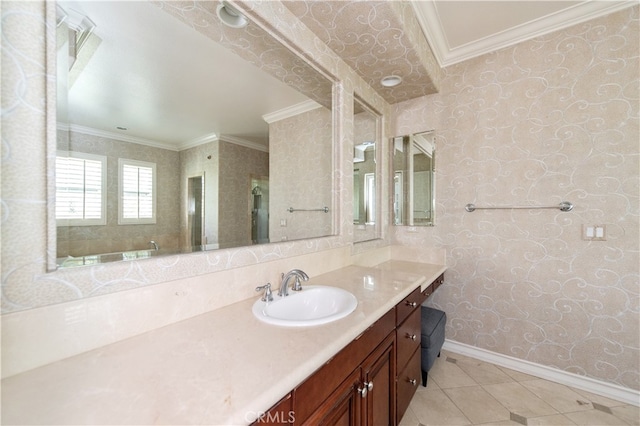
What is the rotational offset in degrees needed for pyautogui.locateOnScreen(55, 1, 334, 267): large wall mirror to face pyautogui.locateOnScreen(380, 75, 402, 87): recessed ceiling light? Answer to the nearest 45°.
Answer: approximately 45° to its left

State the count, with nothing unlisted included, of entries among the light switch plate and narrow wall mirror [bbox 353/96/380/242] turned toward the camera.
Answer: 1

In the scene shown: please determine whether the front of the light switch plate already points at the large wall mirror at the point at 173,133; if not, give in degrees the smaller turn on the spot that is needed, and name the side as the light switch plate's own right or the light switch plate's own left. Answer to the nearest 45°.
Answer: approximately 45° to the light switch plate's own right

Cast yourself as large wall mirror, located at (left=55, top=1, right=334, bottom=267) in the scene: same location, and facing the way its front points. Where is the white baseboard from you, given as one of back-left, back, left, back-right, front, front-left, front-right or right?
front-left

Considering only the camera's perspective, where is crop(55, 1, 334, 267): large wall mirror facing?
facing the viewer and to the right of the viewer

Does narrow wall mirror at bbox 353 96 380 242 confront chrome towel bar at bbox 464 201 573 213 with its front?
yes

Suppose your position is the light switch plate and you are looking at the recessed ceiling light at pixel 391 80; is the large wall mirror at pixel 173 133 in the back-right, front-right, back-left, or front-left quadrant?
front-left

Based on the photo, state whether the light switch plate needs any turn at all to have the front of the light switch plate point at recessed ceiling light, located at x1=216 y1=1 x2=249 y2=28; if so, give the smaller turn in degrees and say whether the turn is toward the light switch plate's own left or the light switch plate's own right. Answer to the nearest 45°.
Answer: approximately 45° to the light switch plate's own right

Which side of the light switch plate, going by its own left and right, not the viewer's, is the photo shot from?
front

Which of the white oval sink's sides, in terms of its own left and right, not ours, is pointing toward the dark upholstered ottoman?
left

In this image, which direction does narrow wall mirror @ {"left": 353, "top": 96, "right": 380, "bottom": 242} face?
to the viewer's right

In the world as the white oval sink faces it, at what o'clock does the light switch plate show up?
The light switch plate is roughly at 10 o'clock from the white oval sink.
